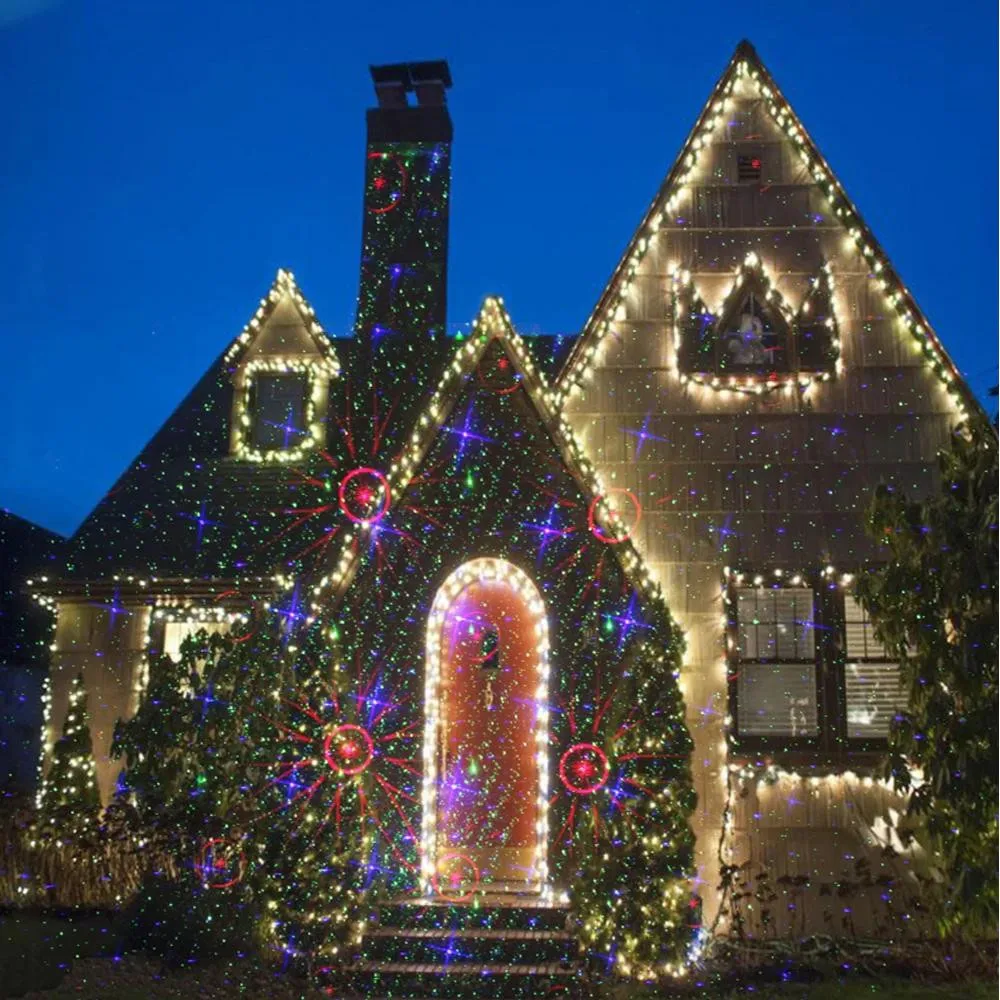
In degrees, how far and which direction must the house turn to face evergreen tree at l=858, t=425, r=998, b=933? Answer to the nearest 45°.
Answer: approximately 45° to its left

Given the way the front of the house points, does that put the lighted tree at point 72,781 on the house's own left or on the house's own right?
on the house's own right

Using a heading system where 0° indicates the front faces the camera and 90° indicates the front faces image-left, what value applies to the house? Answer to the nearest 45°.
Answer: approximately 0°
